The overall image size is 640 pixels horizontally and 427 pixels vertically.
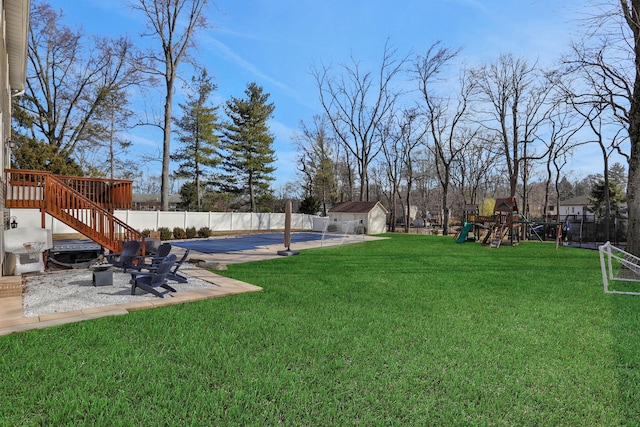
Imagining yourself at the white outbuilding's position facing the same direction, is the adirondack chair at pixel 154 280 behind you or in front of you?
in front

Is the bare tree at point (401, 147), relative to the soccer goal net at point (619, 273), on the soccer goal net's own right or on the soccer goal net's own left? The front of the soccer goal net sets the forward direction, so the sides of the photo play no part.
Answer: on the soccer goal net's own right

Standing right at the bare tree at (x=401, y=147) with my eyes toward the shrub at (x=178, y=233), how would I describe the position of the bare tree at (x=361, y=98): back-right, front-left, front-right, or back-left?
front-right

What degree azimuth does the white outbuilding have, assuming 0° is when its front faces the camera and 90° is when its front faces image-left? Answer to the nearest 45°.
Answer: approximately 45°

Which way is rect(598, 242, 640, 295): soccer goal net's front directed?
to the viewer's left

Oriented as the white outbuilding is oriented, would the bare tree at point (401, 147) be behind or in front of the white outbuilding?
behind

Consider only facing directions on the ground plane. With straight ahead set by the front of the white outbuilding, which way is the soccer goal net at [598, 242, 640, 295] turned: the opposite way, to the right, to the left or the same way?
to the right

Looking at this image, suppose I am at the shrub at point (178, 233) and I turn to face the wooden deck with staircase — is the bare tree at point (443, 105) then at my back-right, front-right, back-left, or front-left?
back-left

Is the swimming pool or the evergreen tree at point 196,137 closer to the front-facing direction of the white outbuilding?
the swimming pool

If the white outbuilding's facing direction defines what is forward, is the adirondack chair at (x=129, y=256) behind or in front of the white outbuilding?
in front

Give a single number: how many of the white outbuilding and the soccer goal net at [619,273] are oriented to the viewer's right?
0

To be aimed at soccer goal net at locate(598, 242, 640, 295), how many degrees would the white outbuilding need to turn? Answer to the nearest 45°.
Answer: approximately 45° to its left

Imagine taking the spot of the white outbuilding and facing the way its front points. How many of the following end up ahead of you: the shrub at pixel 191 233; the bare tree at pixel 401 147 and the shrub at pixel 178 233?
2
